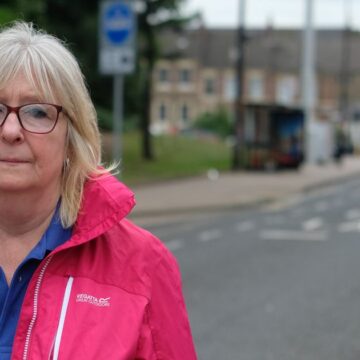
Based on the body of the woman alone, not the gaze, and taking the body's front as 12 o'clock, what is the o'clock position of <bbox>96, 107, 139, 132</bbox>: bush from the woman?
The bush is roughly at 6 o'clock from the woman.

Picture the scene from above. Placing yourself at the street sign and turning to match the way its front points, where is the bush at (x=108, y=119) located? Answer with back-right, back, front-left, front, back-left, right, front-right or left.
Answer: back

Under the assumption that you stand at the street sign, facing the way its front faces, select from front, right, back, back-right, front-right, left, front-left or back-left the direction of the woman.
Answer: front

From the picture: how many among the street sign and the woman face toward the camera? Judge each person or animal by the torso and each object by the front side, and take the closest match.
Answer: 2

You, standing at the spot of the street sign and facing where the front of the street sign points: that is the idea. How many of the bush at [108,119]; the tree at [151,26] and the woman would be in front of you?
1

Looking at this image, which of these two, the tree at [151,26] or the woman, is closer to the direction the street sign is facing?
the woman

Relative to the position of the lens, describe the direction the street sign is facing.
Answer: facing the viewer

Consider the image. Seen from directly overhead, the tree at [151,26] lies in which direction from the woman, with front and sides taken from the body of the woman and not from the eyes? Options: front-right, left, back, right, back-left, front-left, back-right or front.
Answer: back

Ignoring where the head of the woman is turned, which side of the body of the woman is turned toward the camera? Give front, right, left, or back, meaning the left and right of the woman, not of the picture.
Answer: front

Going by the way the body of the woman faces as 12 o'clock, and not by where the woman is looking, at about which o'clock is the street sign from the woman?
The street sign is roughly at 6 o'clock from the woman.
